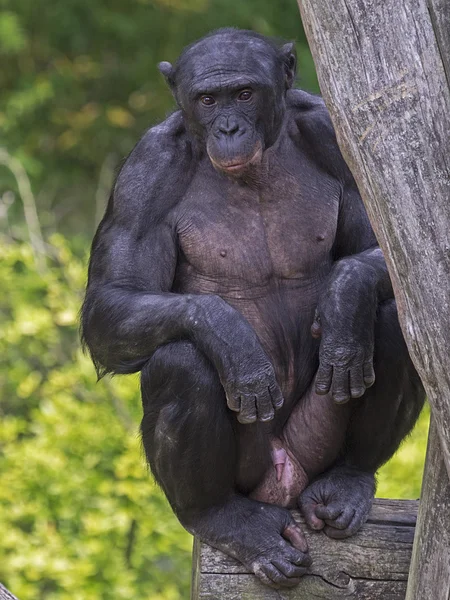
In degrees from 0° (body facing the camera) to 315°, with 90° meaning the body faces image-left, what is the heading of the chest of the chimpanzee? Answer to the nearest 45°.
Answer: approximately 0°

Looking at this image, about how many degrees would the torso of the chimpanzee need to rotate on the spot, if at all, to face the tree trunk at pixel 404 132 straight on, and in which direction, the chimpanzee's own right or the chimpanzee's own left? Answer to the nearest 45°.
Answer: approximately 45° to the chimpanzee's own left

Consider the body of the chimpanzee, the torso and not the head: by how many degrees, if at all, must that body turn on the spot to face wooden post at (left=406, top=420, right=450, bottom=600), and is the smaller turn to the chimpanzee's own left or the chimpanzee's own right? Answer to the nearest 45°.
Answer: approximately 45° to the chimpanzee's own left
